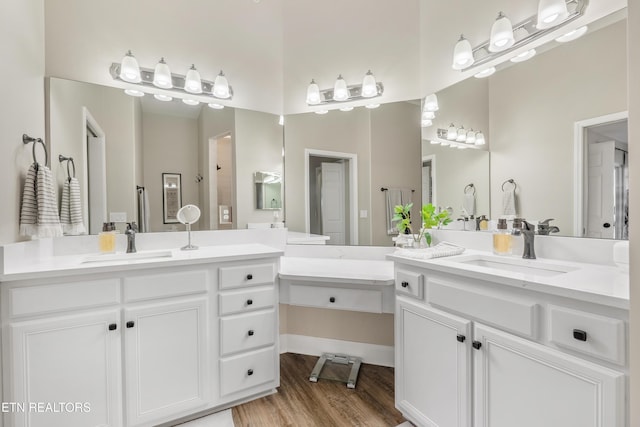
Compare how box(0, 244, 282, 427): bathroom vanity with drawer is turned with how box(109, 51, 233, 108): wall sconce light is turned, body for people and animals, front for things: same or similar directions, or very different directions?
same or similar directions

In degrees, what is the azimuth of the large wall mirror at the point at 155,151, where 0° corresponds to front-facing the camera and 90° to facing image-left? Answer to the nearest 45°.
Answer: approximately 315°

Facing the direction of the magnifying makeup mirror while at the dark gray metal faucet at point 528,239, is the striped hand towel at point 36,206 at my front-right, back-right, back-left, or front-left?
front-left

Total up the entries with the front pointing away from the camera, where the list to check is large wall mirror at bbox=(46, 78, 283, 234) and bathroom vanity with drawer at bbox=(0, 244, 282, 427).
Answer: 0

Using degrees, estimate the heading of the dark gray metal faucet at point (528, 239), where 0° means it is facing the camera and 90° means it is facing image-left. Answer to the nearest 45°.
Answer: approximately 45°

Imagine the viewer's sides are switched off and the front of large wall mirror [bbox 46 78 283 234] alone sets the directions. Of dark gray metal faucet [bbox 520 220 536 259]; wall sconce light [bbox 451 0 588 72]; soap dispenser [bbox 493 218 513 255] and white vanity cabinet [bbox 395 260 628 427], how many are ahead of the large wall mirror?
4

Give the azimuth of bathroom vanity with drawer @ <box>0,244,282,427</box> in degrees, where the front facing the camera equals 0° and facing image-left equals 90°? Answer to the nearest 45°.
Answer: approximately 315°

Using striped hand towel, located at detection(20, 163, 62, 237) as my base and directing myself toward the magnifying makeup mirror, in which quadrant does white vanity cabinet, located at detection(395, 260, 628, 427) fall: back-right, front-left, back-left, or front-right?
front-right

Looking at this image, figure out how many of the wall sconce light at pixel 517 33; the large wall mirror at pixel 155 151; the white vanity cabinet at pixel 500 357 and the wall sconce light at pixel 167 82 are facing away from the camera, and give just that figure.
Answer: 0

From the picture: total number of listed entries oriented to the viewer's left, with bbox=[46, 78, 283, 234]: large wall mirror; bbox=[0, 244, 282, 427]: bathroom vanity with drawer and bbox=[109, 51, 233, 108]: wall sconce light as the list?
0

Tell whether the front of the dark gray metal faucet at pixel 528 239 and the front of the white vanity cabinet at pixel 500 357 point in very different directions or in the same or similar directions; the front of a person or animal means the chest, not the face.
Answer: same or similar directions

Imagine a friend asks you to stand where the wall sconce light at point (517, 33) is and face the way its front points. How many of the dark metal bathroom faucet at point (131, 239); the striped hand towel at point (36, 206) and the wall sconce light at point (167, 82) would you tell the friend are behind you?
0

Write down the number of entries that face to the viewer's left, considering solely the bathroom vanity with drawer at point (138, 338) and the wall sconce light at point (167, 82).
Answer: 0

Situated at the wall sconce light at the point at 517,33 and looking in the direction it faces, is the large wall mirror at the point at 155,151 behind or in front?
in front

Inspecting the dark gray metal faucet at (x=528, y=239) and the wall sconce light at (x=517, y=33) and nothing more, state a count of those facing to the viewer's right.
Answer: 0
